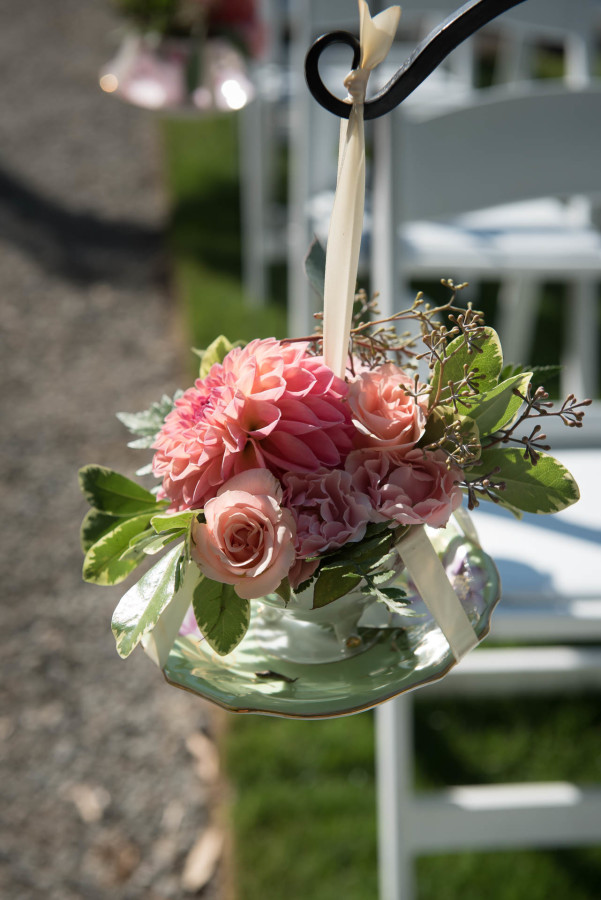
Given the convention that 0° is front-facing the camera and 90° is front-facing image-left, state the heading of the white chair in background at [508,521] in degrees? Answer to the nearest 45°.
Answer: approximately 0°

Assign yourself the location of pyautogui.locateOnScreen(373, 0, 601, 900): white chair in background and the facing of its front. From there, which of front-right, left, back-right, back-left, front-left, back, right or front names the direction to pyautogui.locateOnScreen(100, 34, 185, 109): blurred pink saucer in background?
back-right

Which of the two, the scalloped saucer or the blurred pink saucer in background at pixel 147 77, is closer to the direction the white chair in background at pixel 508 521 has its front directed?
the scalloped saucer

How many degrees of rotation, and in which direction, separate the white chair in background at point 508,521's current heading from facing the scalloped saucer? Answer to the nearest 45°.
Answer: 0° — it already faces it
